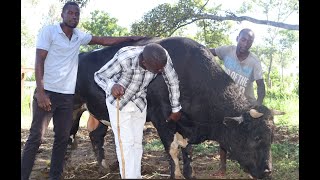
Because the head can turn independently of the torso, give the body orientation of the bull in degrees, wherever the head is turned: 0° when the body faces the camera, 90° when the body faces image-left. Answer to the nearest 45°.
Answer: approximately 270°

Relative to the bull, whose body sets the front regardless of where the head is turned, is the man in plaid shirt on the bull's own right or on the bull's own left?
on the bull's own right
